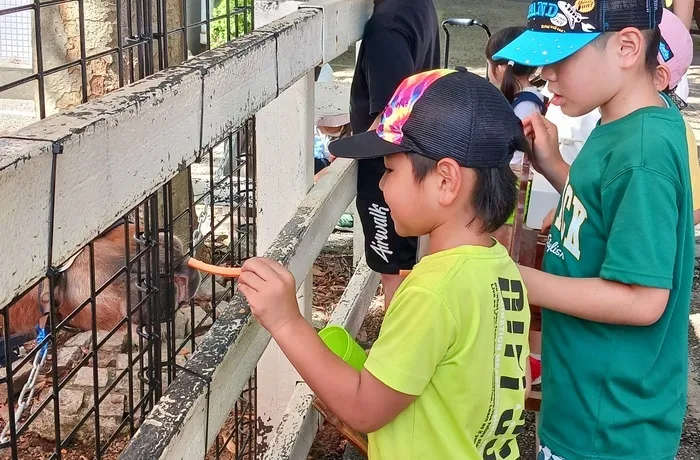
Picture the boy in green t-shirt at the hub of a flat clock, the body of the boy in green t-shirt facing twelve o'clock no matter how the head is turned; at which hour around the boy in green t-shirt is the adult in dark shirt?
The adult in dark shirt is roughly at 2 o'clock from the boy in green t-shirt.

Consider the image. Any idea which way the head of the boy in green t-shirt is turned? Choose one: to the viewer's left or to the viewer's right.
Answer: to the viewer's left

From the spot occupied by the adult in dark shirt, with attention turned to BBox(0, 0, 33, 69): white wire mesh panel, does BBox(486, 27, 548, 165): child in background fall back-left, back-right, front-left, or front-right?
back-right

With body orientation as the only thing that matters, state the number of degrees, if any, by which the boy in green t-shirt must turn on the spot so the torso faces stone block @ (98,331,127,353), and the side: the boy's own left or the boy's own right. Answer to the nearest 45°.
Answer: approximately 45° to the boy's own right

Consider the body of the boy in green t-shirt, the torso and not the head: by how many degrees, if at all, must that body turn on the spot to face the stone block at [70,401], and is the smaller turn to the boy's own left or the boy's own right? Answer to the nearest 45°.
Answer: approximately 45° to the boy's own right

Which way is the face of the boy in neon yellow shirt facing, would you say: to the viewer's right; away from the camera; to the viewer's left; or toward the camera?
to the viewer's left

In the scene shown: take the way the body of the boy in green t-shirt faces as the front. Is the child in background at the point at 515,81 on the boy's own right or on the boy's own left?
on the boy's own right

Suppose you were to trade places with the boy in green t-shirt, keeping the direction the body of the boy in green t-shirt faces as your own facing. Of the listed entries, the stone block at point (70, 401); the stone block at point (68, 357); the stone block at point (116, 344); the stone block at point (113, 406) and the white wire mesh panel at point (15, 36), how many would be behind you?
0

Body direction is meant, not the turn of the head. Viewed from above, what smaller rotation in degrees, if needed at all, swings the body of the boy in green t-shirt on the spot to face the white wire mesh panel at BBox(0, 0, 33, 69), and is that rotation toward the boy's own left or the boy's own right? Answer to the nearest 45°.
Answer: approximately 45° to the boy's own right

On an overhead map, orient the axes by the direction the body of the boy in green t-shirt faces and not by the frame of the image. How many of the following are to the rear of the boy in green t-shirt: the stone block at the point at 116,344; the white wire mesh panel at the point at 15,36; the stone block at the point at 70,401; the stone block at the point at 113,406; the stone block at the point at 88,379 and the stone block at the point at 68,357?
0

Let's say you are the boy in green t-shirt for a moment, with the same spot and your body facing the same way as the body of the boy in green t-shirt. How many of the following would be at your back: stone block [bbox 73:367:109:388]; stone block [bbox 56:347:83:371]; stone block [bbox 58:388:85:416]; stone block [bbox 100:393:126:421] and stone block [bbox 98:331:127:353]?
0

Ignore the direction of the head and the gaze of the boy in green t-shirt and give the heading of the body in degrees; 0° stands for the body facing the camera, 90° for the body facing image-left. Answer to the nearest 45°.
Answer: approximately 90°
